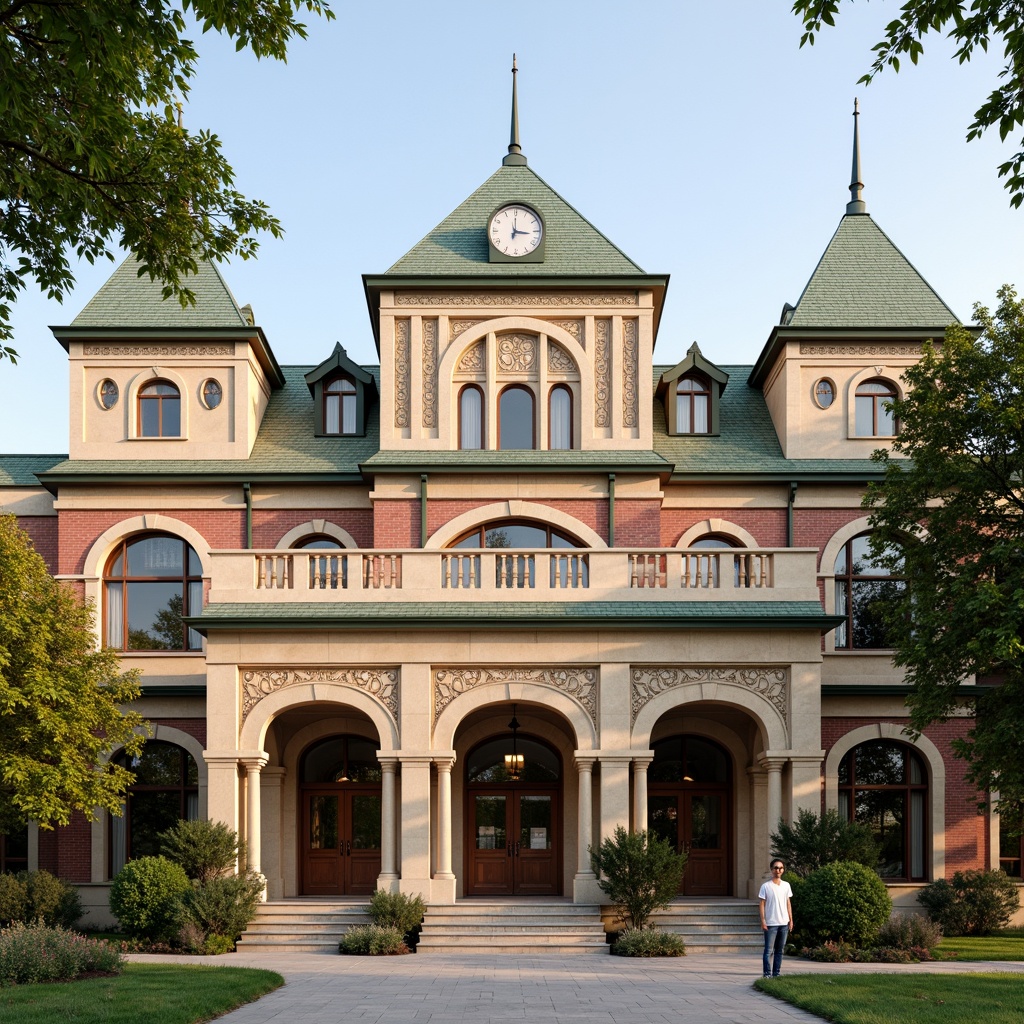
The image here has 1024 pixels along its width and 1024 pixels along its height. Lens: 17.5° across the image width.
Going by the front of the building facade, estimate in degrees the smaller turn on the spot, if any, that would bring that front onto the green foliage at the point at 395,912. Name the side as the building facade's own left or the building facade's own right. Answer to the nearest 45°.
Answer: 0° — it already faces it

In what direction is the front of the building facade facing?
toward the camera

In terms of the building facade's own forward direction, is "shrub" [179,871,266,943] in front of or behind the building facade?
in front

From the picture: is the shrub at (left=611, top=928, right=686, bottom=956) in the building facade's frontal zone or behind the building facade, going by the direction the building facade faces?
frontal zone

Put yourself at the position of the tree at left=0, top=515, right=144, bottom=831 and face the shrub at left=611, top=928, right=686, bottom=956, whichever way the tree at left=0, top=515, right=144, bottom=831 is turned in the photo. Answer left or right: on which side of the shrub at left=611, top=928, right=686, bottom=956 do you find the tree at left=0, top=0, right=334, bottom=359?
right

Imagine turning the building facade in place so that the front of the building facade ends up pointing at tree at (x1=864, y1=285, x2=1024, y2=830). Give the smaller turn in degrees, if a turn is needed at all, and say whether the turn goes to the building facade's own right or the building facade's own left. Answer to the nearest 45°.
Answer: approximately 45° to the building facade's own left

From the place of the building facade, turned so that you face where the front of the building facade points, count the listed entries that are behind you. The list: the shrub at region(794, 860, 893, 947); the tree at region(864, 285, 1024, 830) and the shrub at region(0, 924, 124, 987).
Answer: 0
